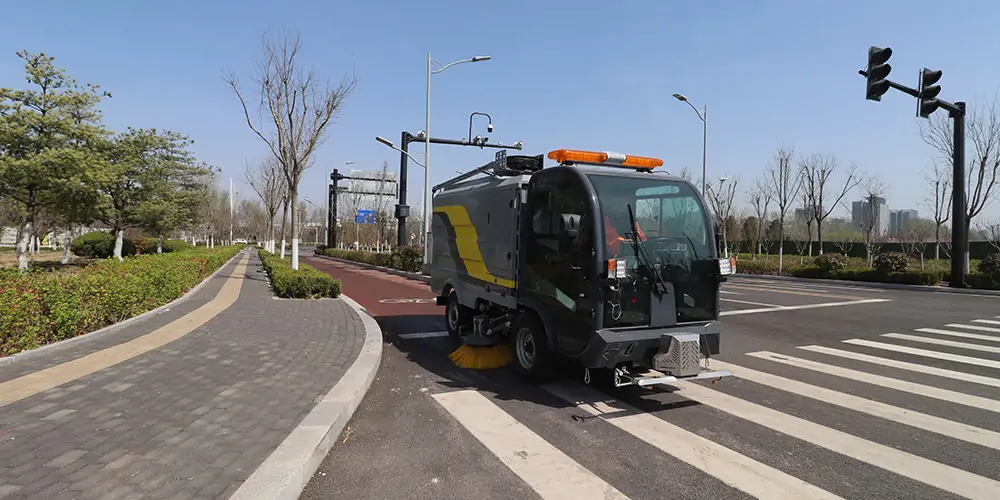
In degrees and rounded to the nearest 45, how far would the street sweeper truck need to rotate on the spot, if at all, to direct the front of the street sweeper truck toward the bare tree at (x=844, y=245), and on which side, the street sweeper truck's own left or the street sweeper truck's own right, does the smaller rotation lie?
approximately 90° to the street sweeper truck's own left

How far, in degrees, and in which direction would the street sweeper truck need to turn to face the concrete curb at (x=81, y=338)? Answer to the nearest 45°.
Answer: approximately 135° to its right

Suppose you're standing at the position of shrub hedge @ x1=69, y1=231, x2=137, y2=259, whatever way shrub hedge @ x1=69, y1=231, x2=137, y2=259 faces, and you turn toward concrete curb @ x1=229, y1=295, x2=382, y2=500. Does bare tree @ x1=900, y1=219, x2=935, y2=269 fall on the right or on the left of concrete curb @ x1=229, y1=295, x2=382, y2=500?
left

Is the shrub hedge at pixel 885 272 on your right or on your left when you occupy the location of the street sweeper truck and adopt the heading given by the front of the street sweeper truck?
on your left

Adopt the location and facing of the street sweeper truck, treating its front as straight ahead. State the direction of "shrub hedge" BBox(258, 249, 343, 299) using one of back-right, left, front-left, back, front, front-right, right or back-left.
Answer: back

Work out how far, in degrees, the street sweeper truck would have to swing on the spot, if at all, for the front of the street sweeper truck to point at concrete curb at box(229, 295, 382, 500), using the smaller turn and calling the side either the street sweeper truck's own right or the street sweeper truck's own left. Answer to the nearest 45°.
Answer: approximately 90° to the street sweeper truck's own right

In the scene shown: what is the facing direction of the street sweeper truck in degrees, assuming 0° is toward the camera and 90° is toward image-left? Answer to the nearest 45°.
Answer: approximately 315°

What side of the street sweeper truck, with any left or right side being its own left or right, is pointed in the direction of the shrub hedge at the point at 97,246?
back

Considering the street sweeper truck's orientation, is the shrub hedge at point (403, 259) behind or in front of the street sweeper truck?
behind

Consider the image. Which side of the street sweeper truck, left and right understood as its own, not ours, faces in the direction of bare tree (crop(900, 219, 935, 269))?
left

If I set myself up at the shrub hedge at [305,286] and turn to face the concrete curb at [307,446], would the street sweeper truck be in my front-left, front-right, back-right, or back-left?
front-left

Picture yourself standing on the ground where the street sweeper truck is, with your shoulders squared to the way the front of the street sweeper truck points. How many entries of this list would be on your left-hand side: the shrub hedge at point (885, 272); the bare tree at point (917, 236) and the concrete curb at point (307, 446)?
2
